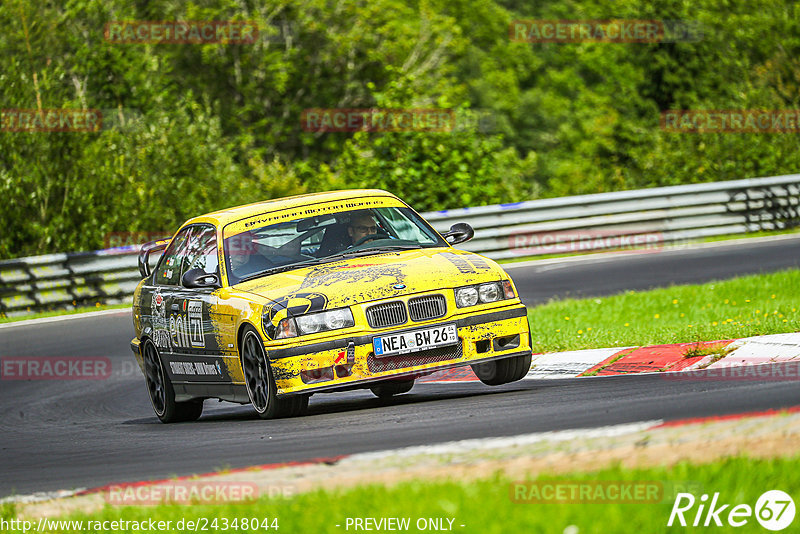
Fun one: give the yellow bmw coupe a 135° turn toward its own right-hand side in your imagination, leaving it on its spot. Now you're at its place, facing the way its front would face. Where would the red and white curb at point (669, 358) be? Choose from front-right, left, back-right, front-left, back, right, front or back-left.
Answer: back

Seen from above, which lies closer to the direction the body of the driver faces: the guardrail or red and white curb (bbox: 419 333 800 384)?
the red and white curb

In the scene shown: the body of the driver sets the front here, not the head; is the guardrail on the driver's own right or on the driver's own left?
on the driver's own left

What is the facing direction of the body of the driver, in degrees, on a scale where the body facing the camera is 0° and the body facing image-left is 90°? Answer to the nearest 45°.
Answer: approximately 315°

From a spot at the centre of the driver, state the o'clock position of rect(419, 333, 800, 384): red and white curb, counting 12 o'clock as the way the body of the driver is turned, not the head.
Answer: The red and white curb is roughly at 11 o'clock from the driver.
